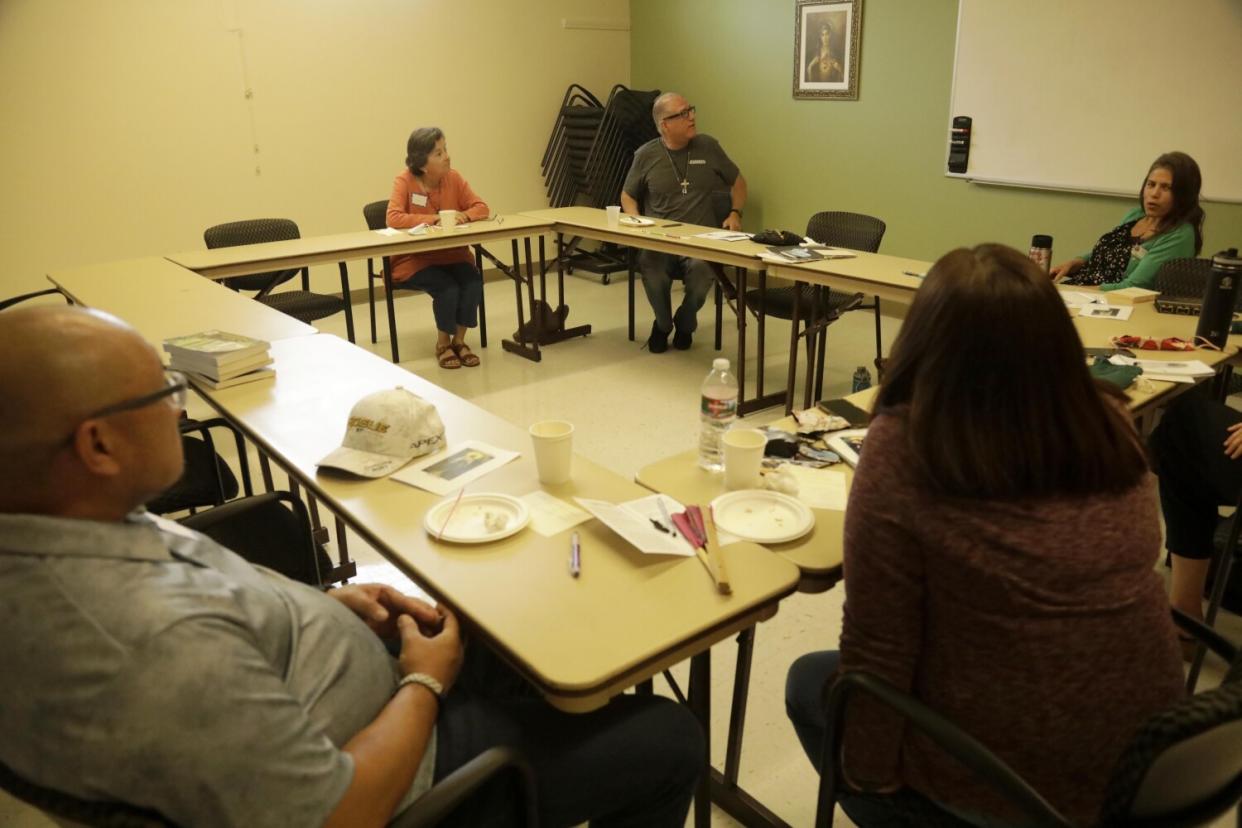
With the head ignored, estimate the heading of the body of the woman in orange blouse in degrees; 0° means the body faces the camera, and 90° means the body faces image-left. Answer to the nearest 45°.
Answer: approximately 315°

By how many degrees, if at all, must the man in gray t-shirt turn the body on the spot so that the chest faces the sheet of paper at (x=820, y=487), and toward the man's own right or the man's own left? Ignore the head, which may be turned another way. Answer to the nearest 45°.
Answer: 0° — they already face it

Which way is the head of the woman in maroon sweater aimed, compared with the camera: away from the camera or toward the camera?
away from the camera

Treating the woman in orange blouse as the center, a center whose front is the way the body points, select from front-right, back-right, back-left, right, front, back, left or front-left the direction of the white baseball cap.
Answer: front-right

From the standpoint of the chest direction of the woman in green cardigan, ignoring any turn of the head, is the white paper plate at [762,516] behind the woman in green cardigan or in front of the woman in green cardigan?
in front

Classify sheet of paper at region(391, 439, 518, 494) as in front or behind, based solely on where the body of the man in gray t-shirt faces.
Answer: in front

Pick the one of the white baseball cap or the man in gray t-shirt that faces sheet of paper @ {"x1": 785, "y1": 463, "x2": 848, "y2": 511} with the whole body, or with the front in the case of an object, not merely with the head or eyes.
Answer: the man in gray t-shirt

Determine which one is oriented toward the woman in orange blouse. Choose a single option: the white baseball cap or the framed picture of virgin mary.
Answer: the framed picture of virgin mary

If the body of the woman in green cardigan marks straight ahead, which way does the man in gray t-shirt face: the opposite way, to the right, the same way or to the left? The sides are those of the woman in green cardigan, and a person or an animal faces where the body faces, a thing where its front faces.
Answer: to the left

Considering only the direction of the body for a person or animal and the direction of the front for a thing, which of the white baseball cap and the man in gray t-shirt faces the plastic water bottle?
the man in gray t-shirt
